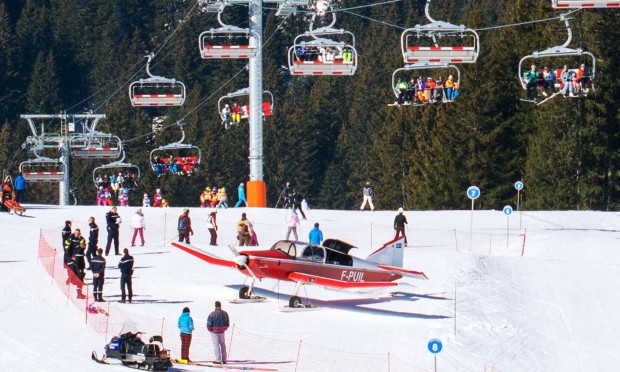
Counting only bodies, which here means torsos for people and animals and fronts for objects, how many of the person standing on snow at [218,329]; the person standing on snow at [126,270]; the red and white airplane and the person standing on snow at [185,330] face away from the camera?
3

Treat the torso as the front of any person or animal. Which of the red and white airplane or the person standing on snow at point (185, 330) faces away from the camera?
the person standing on snow

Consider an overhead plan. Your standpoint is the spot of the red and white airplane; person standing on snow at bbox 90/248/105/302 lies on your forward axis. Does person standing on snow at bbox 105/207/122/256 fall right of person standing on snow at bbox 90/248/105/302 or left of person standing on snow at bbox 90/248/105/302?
right

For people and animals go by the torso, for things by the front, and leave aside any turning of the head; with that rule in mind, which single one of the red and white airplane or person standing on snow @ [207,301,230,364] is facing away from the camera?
the person standing on snow

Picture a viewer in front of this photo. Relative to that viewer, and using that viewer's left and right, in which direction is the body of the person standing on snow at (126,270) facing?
facing away from the viewer

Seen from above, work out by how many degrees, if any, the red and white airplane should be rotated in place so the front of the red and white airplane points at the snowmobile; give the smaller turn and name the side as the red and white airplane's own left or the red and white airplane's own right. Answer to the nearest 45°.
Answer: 0° — it already faces it

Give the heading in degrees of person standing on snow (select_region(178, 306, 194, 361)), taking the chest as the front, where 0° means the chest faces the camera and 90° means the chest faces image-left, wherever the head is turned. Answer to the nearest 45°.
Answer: approximately 180°

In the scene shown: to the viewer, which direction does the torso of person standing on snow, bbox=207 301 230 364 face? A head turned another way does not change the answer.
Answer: away from the camera

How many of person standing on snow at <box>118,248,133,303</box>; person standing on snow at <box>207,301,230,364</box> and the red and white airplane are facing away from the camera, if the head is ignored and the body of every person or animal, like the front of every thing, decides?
2
